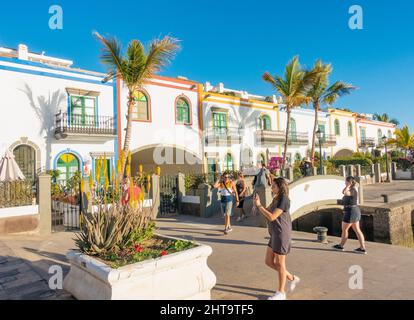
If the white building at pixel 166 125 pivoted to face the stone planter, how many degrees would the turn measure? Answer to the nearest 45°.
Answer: approximately 45° to its right

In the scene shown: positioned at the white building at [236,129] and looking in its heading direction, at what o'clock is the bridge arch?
The bridge arch is roughly at 1 o'clock from the white building.

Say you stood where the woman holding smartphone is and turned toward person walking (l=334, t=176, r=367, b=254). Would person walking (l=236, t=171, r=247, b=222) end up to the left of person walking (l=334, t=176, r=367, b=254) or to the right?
left

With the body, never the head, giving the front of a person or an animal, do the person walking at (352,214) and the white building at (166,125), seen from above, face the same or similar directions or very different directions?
very different directions

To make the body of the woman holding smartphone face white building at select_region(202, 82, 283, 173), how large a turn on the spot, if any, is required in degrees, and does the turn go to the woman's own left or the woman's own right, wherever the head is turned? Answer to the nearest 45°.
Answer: approximately 90° to the woman's own right

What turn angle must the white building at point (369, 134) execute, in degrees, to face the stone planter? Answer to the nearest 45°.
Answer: approximately 45° to its right

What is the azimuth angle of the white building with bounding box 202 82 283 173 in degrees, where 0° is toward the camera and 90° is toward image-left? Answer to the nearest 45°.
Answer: approximately 315°

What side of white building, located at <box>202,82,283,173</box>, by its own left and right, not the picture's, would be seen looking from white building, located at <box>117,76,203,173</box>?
right

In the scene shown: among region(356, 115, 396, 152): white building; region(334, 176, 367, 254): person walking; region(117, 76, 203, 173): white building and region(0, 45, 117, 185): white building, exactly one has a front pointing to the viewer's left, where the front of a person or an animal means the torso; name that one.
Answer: the person walking

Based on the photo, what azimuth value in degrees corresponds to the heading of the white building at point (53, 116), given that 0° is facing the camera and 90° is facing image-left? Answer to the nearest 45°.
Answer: approximately 315°

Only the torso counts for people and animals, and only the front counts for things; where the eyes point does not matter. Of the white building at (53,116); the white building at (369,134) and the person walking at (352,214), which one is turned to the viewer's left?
the person walking

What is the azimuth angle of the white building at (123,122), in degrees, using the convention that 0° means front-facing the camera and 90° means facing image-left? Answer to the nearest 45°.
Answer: approximately 315°
